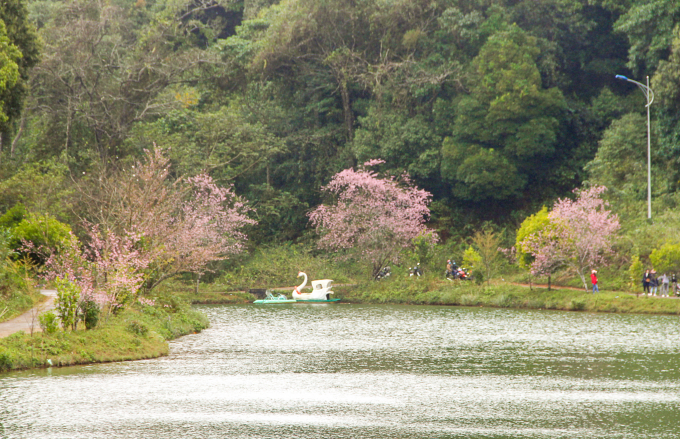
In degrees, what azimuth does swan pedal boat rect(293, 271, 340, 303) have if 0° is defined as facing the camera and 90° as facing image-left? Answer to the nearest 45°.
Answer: approximately 90°

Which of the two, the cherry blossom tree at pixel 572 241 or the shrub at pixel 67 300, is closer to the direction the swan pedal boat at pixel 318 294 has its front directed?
the shrub

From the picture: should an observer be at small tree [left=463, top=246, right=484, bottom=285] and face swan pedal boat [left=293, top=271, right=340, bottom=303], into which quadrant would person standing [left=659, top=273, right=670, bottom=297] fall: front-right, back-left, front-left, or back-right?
back-left

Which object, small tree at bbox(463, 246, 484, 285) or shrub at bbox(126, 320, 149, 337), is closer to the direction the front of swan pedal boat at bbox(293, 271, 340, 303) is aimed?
the shrub

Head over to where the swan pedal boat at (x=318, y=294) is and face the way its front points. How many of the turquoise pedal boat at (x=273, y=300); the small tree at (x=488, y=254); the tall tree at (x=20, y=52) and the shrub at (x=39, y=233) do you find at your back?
1

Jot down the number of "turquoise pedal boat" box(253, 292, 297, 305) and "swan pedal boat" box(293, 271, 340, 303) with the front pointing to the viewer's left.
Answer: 2

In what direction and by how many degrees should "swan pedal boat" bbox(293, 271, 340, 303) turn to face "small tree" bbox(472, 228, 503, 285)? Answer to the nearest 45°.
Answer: approximately 180°
